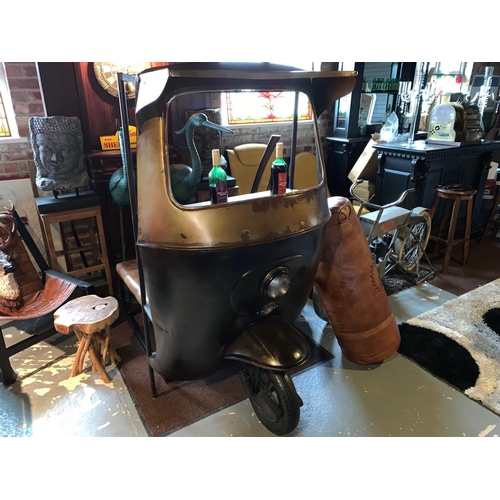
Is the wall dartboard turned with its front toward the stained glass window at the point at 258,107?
no

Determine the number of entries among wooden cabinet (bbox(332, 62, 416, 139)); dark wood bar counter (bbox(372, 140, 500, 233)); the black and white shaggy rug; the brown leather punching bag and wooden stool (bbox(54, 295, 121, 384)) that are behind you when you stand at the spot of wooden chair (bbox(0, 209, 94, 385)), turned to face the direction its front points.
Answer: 0

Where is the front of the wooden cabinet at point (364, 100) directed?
toward the camera

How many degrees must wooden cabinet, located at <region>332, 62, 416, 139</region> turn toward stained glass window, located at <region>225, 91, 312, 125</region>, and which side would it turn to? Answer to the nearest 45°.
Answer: approximately 45° to its right

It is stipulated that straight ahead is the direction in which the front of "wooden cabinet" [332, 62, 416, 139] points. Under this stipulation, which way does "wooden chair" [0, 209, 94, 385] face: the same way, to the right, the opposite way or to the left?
to the left

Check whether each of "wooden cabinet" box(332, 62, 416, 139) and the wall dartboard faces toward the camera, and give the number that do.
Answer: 2

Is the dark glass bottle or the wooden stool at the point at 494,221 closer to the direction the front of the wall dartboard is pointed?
the dark glass bottle

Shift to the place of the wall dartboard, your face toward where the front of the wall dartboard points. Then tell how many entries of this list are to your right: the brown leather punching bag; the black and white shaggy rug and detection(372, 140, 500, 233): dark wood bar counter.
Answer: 0

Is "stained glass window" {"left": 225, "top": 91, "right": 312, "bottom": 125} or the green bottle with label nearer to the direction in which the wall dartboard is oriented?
the green bottle with label

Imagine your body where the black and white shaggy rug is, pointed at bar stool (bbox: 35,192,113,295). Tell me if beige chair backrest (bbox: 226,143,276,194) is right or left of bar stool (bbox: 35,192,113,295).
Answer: right

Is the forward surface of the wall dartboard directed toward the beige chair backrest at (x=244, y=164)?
no

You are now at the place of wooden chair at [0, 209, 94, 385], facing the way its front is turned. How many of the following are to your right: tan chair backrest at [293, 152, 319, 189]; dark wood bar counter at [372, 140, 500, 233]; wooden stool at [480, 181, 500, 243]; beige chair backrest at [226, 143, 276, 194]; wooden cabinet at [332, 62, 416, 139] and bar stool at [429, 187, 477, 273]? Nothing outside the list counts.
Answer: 0

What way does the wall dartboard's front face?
toward the camera

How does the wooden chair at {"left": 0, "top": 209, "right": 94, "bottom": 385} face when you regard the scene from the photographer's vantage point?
facing the viewer and to the right of the viewer

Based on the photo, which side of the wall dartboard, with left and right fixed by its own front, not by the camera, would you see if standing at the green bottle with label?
front

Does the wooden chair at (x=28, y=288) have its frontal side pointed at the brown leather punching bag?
yes

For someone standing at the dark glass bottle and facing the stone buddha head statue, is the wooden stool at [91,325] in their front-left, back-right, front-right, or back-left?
front-left

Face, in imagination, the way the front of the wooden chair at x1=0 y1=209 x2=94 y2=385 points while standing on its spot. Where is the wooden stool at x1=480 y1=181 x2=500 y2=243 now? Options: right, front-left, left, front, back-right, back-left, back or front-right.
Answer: front-left

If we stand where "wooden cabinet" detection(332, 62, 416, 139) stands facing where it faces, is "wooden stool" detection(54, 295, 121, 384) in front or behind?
in front
